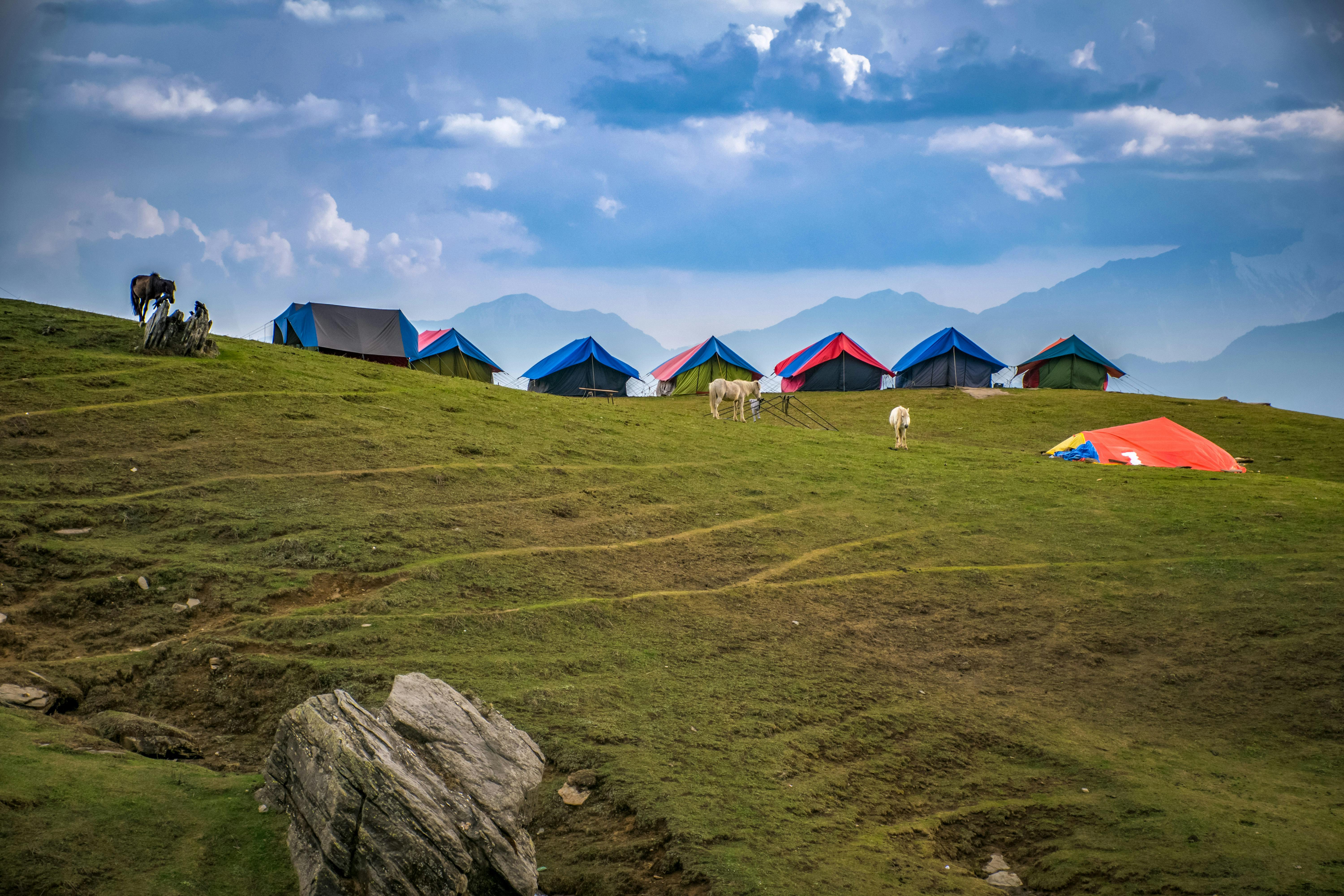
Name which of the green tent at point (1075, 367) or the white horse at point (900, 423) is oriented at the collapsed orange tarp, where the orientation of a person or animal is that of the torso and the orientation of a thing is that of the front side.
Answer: the green tent

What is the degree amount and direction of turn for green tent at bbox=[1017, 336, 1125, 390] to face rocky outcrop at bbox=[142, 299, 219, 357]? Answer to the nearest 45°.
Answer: approximately 45° to its right

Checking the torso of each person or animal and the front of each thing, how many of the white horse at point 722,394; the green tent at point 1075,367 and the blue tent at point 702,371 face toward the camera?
2

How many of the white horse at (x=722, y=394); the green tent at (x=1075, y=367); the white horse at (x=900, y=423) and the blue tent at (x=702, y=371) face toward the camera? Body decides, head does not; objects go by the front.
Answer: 3

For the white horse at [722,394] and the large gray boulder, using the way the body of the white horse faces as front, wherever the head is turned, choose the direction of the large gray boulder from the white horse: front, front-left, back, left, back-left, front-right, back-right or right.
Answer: back-right

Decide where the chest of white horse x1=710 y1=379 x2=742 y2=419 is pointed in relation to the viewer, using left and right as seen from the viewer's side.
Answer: facing away from the viewer and to the right of the viewer

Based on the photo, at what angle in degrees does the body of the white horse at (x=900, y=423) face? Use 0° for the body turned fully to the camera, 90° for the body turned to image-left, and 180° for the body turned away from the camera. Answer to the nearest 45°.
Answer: approximately 0°

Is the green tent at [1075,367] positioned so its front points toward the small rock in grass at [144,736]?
yes

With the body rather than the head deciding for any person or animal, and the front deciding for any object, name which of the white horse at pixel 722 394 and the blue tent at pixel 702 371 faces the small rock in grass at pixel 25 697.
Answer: the blue tent

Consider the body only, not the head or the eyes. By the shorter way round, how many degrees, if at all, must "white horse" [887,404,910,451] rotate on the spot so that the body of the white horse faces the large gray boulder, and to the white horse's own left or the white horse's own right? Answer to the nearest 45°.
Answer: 0° — it already faces it
